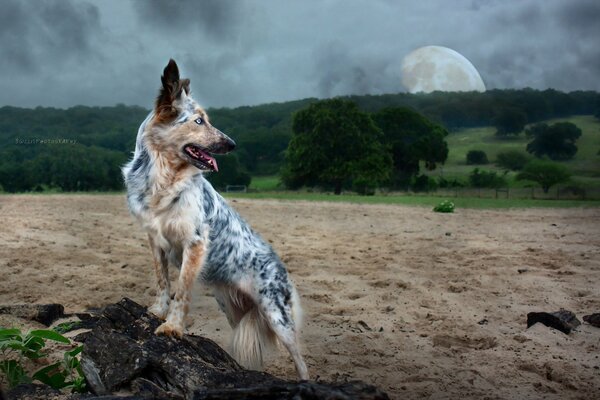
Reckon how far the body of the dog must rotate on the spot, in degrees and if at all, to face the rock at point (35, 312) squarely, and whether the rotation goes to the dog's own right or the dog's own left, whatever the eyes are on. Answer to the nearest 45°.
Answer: approximately 90° to the dog's own right

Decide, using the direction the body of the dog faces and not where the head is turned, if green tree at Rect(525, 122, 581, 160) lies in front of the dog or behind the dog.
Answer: behind

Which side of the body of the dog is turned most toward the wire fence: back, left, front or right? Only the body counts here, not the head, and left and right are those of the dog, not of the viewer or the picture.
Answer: back

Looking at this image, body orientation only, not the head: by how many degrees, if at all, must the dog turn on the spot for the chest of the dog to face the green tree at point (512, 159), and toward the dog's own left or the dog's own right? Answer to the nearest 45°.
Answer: approximately 180°

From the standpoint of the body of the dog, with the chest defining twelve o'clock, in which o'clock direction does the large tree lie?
The large tree is roughly at 5 o'clock from the dog.

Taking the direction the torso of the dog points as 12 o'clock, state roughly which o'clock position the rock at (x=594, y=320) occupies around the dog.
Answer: The rock is roughly at 7 o'clock from the dog.

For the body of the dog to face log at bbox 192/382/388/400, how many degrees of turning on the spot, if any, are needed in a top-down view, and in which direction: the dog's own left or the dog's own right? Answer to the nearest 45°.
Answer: approximately 45° to the dog's own left

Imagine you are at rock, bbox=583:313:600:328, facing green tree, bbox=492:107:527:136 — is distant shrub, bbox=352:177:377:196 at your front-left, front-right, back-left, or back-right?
front-left

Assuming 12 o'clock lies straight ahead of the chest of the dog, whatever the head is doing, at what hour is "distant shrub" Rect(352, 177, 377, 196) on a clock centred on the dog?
The distant shrub is roughly at 5 o'clock from the dog.

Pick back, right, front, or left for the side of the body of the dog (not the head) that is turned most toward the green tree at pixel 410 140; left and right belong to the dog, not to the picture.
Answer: back

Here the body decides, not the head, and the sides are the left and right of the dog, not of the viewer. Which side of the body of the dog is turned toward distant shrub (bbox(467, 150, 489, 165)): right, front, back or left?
back

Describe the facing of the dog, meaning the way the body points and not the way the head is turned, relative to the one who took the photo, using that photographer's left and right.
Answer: facing the viewer and to the left of the viewer

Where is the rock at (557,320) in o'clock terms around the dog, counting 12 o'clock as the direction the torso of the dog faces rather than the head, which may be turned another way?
The rock is roughly at 7 o'clock from the dog.

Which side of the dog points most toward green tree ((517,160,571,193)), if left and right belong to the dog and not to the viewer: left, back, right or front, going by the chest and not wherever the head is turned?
back
